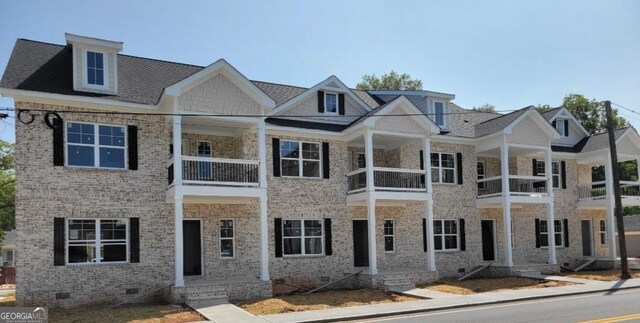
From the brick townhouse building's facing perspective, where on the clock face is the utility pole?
The utility pole is roughly at 10 o'clock from the brick townhouse building.
